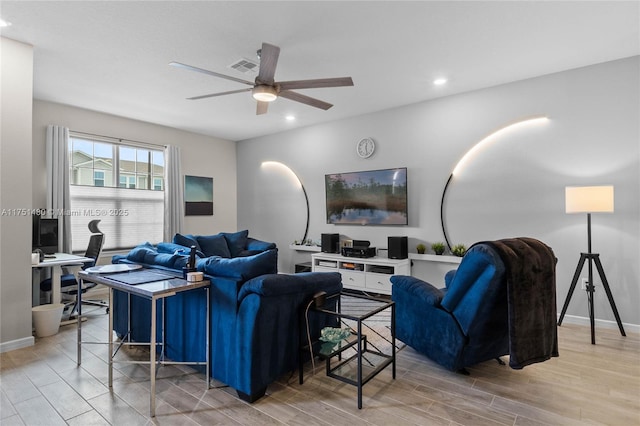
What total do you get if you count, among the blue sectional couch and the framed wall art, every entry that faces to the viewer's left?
0

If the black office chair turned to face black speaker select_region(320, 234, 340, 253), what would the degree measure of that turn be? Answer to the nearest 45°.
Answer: approximately 180°

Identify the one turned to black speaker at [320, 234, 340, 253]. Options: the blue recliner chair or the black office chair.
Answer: the blue recliner chair

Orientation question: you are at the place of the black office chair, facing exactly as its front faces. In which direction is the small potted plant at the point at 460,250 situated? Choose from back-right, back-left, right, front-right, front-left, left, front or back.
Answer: back-left

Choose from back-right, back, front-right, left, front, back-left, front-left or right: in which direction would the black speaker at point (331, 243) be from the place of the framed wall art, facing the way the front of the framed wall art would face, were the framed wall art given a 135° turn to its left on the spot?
back-right

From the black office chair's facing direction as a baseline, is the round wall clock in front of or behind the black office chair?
behind

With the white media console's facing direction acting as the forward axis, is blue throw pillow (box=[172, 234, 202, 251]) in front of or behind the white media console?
in front

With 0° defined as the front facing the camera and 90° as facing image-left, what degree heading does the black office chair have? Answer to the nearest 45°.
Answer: approximately 90°

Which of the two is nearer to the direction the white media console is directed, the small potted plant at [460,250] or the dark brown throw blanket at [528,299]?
the dark brown throw blanket

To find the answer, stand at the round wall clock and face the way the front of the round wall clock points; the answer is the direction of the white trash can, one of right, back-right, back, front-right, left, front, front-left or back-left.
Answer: front

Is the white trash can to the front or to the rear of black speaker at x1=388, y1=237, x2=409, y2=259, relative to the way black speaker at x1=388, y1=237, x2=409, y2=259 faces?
to the front

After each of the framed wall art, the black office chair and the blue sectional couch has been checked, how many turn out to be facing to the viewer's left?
1

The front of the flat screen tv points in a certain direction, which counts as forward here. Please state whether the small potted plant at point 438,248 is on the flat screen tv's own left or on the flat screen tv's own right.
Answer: on the flat screen tv's own left

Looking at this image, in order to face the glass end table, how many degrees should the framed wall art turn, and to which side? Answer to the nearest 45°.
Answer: approximately 45° to its right

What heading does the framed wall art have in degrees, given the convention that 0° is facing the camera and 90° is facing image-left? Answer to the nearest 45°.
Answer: approximately 315°

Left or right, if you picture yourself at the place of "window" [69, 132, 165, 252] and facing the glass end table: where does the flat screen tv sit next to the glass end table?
left
